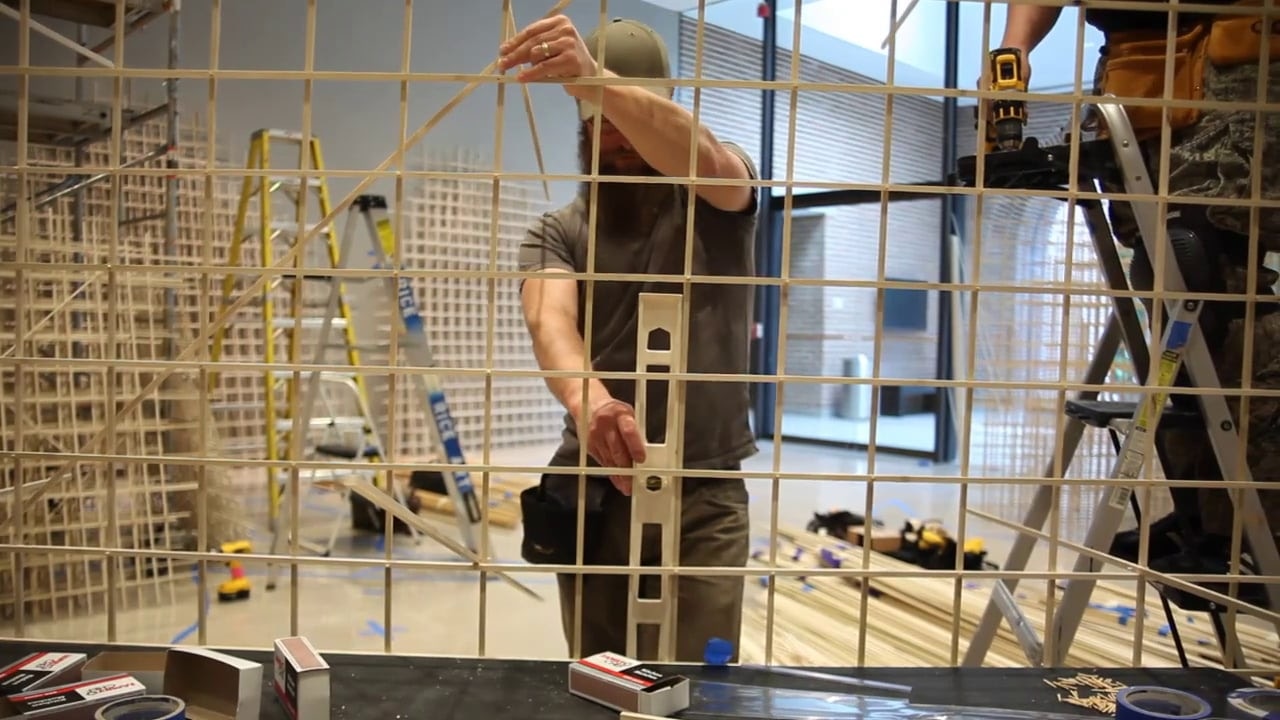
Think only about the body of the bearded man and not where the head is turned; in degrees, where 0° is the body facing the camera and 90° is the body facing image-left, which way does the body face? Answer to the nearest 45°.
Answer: approximately 0°

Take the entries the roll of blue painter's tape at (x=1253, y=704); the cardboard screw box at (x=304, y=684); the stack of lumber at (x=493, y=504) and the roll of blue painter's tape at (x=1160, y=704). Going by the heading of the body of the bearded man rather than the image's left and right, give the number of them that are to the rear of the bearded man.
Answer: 1

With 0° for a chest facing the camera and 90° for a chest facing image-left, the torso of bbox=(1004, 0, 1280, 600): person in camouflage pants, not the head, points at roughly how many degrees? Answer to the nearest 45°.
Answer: approximately 90°
